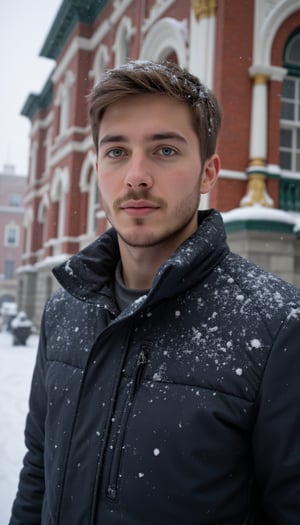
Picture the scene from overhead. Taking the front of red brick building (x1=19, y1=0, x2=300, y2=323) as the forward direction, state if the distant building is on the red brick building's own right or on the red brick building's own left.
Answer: on the red brick building's own right

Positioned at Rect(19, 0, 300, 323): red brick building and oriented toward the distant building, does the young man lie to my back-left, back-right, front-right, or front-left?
back-left

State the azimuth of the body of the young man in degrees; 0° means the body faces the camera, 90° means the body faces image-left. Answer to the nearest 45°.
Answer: approximately 45°

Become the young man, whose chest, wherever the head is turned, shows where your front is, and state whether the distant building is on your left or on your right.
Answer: on your right

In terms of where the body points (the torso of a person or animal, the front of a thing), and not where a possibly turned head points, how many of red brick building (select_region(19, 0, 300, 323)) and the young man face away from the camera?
0

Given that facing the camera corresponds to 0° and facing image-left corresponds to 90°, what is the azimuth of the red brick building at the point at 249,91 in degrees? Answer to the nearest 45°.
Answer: approximately 45°

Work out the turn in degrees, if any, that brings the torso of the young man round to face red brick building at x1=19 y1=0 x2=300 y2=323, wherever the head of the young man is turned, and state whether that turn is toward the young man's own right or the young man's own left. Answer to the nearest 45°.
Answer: approximately 135° to the young man's own right

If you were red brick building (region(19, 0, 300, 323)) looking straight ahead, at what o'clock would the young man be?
The young man is roughly at 11 o'clock from the red brick building.

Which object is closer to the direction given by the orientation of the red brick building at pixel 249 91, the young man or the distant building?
the young man
